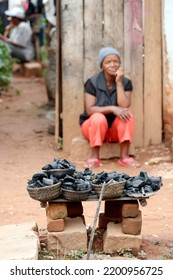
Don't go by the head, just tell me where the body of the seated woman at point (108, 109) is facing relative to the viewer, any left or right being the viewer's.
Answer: facing the viewer

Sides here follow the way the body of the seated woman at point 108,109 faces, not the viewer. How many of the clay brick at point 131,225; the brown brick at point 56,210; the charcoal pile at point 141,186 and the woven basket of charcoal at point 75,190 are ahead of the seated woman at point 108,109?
4

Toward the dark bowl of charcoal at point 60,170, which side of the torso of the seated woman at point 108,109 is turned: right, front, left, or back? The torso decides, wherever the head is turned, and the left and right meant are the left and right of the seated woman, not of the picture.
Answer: front

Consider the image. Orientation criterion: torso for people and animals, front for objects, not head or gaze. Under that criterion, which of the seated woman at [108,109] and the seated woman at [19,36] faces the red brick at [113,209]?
the seated woman at [108,109]

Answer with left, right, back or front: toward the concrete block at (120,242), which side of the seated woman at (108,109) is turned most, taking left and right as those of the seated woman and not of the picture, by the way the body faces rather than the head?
front

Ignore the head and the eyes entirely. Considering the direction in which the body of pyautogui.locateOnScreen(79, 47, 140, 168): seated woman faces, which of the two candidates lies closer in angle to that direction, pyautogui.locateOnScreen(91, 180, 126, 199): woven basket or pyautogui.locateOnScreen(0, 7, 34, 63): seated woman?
the woven basket

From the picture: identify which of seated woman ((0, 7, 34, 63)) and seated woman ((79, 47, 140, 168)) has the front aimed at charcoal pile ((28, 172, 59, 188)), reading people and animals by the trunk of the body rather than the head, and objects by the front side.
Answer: seated woman ((79, 47, 140, 168))

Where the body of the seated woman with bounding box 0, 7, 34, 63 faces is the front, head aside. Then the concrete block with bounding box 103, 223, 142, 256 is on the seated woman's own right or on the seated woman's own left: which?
on the seated woman's own left

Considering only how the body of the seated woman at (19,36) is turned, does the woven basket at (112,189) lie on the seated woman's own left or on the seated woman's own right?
on the seated woman's own left

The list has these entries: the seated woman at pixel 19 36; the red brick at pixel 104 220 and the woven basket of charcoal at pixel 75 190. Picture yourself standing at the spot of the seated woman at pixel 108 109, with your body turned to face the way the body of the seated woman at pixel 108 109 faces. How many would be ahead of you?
2
